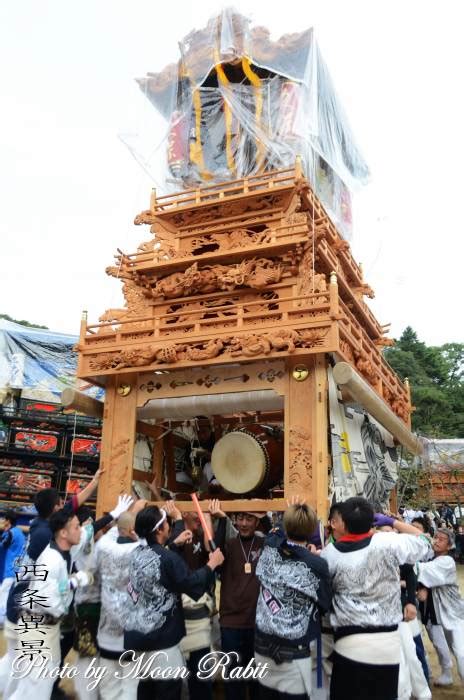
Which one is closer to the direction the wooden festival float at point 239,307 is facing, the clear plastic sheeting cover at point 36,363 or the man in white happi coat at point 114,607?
the man in white happi coat

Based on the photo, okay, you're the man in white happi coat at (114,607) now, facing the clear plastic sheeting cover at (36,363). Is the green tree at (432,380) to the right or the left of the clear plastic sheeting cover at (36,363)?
right

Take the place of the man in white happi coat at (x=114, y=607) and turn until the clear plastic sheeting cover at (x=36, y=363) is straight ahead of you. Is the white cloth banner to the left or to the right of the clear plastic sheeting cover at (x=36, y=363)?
right

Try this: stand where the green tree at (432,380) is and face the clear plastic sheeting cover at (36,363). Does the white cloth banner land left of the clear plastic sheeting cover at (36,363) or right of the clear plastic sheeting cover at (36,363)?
left

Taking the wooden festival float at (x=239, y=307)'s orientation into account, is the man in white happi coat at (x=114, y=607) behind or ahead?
ahead

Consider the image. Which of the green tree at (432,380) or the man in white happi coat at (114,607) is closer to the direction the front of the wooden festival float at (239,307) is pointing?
the man in white happi coat

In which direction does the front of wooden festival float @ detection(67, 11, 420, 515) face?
toward the camera

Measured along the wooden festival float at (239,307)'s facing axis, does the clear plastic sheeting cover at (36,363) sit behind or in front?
behind

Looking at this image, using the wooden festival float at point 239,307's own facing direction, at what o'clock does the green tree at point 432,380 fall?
The green tree is roughly at 7 o'clock from the wooden festival float.

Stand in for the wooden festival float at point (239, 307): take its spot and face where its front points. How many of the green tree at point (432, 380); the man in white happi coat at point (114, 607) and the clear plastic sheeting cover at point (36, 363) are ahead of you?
1
